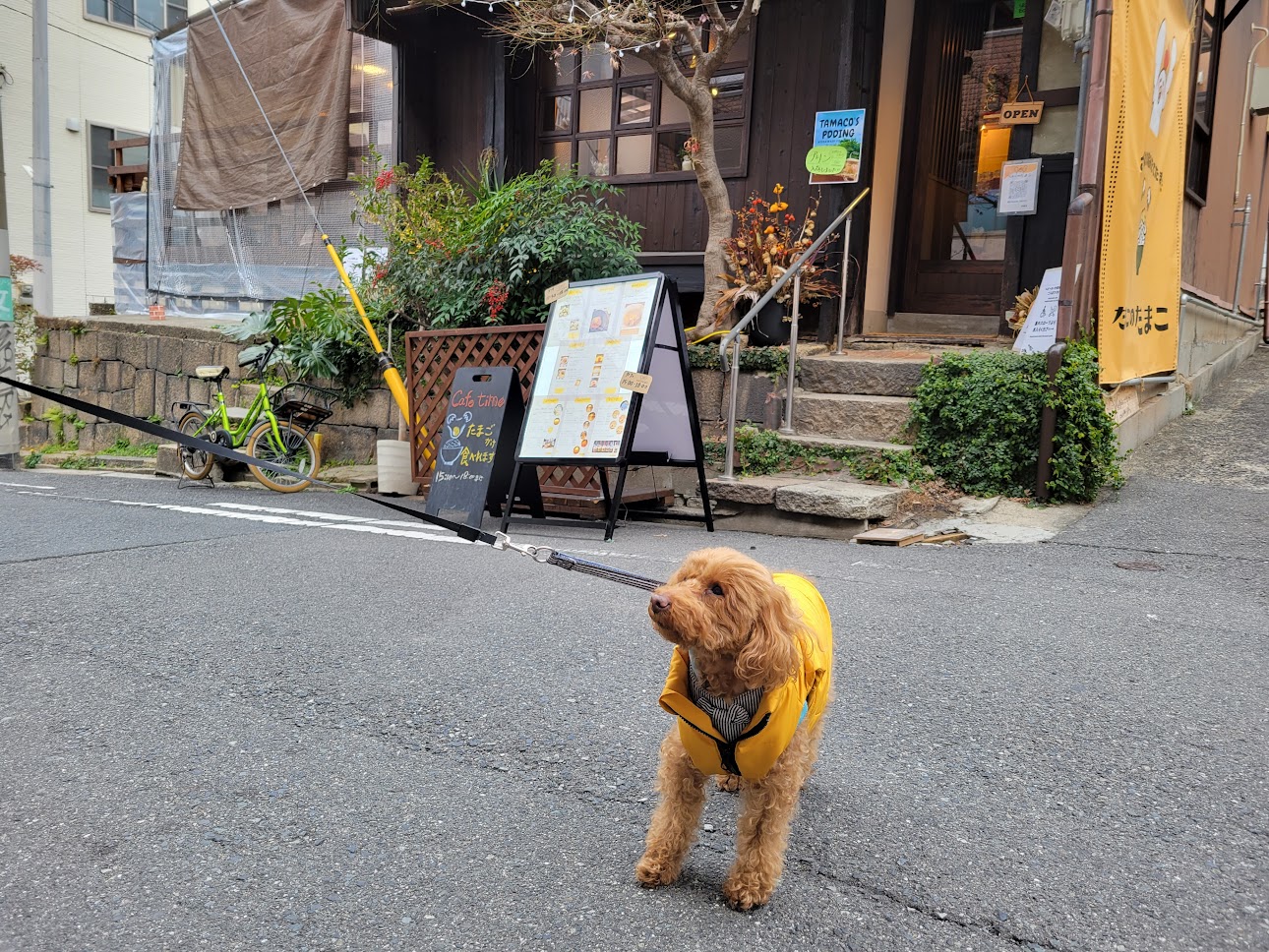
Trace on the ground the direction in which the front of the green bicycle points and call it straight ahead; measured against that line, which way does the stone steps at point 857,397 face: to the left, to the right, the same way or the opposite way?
to the right

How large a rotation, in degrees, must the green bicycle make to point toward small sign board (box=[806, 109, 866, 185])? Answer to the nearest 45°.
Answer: approximately 45° to its left

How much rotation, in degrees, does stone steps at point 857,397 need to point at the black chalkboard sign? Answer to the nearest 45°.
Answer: approximately 45° to its right

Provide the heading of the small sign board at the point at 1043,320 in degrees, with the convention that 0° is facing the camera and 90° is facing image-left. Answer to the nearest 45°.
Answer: approximately 0°

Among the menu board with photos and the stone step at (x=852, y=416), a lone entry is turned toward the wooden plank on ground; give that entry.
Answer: the stone step

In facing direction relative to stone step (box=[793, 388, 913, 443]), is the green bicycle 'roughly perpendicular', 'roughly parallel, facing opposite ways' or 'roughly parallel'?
roughly perpendicular

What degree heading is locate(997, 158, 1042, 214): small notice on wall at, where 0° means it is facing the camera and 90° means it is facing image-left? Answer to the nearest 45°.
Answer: approximately 0°

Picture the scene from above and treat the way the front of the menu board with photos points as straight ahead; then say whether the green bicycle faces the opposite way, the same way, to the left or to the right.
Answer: to the left

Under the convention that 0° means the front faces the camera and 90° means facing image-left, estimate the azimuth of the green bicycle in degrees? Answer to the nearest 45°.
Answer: approximately 315°

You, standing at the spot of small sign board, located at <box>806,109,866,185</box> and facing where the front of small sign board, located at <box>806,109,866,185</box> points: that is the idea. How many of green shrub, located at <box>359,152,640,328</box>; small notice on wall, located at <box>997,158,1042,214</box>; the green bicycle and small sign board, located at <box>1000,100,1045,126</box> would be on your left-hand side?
2
